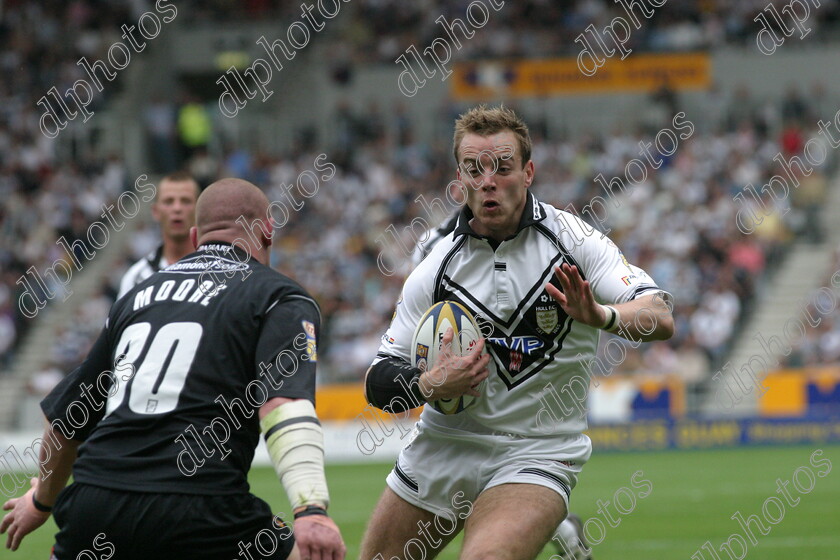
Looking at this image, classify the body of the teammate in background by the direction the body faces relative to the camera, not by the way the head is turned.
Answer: toward the camera

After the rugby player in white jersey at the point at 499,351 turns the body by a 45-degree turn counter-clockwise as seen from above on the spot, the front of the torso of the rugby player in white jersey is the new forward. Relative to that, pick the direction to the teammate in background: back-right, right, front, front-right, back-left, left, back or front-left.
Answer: back

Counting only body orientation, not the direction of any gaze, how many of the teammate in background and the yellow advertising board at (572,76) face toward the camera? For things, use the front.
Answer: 2

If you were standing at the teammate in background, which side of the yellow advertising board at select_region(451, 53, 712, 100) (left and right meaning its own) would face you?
front

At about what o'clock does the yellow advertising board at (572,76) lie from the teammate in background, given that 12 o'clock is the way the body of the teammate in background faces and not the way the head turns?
The yellow advertising board is roughly at 7 o'clock from the teammate in background.

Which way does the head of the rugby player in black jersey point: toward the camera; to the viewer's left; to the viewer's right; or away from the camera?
away from the camera

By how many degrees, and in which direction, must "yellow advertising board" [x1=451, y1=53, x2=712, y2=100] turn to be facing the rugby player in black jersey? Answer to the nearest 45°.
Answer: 0° — it already faces them

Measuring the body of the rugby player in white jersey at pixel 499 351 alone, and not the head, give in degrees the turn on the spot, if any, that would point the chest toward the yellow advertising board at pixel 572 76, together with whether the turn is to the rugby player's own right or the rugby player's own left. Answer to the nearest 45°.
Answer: approximately 180°

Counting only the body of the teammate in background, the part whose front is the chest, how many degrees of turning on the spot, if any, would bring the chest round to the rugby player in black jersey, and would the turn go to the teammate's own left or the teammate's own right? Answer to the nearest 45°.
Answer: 0° — they already face them

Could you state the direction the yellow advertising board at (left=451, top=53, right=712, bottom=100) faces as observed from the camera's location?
facing the viewer
